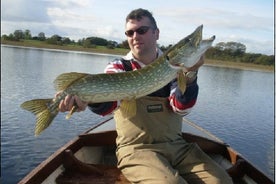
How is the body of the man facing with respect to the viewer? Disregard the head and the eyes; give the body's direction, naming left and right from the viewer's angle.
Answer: facing the viewer

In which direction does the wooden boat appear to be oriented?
away from the camera
